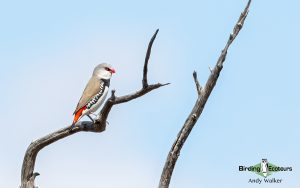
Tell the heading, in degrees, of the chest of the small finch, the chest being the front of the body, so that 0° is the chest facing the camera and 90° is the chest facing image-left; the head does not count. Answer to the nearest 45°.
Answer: approximately 270°
